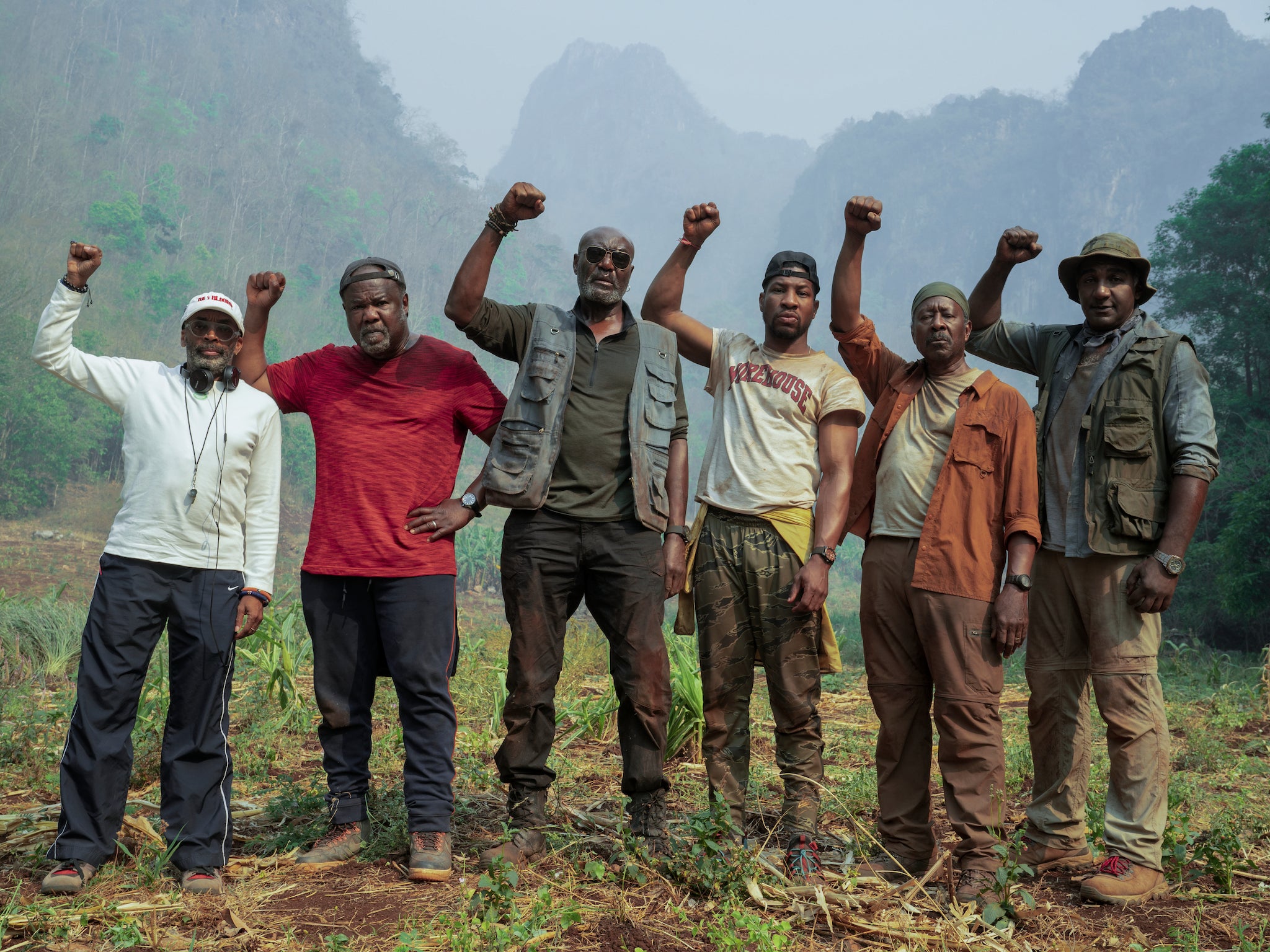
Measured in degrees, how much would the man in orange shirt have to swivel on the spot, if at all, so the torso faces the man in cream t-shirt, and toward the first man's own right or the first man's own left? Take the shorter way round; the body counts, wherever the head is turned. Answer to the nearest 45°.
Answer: approximately 45° to the first man's own right

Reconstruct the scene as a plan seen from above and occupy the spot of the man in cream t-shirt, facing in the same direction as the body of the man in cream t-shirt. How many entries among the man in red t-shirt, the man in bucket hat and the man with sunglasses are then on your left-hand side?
1

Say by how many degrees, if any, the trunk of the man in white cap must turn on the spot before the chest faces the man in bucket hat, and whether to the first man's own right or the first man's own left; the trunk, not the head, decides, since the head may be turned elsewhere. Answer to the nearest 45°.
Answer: approximately 90° to the first man's own left

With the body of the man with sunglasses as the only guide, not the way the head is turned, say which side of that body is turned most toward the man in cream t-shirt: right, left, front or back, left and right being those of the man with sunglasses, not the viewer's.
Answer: left

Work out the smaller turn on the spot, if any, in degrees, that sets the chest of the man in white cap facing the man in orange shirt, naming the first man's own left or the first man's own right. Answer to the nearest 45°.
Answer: approximately 90° to the first man's own left

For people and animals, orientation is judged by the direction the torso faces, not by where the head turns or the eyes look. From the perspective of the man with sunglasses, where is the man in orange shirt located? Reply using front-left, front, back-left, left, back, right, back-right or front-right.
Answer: left

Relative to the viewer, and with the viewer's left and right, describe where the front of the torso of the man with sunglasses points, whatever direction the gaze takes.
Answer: facing the viewer

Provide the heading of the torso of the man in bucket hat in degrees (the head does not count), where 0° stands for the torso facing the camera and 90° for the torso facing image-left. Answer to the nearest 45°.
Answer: approximately 45°

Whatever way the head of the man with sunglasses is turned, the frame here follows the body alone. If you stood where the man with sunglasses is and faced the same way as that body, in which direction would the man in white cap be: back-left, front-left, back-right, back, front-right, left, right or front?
right

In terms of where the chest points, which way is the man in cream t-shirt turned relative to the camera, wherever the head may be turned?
toward the camera

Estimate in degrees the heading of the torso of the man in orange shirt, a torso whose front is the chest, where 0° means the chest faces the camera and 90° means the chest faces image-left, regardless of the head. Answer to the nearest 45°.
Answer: approximately 45°

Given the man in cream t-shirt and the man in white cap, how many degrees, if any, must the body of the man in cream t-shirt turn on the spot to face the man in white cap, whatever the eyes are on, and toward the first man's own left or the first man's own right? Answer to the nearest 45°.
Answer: approximately 90° to the first man's own right

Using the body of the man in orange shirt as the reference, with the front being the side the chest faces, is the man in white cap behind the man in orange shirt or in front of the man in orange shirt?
in front

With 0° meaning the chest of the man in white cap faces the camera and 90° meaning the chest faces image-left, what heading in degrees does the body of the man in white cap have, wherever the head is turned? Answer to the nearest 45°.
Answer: approximately 0°

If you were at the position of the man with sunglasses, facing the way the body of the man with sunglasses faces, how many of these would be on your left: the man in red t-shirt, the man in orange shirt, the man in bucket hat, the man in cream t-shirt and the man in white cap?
3

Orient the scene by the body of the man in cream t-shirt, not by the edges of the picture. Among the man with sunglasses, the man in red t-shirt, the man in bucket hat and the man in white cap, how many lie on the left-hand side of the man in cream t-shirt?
1
